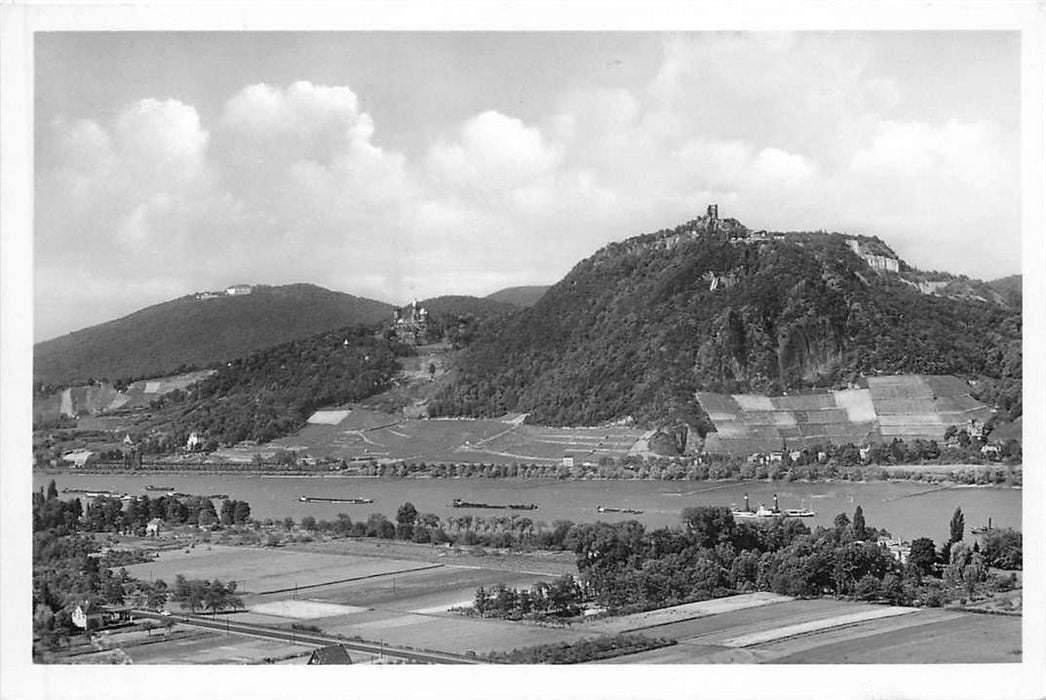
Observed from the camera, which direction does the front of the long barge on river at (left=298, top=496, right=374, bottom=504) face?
facing to the left of the viewer
